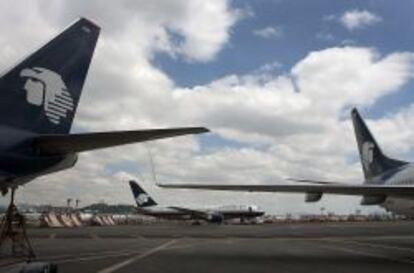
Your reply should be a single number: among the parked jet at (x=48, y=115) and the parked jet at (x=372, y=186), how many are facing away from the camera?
0

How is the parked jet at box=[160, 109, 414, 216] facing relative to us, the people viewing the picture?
facing the viewer and to the right of the viewer

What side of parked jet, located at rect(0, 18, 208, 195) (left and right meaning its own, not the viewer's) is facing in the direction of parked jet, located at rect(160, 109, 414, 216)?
back

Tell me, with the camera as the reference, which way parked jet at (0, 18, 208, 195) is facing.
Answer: facing the viewer and to the left of the viewer
